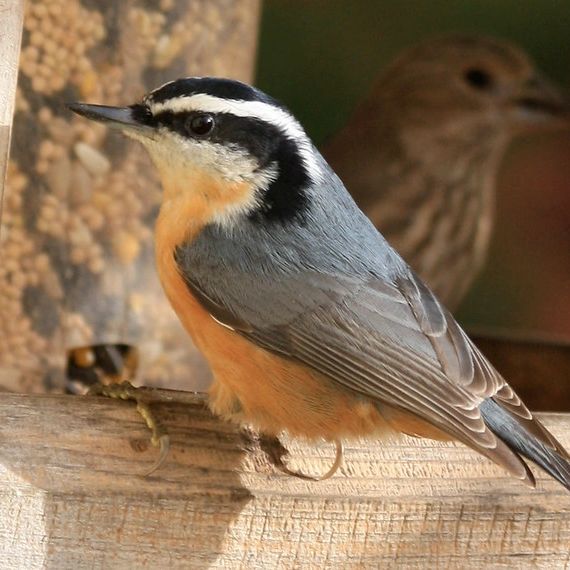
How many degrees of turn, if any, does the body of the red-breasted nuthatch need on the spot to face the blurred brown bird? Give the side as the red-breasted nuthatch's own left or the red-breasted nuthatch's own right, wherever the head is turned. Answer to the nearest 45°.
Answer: approximately 90° to the red-breasted nuthatch's own right

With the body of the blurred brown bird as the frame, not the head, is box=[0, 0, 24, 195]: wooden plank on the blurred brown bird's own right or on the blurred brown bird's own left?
on the blurred brown bird's own right

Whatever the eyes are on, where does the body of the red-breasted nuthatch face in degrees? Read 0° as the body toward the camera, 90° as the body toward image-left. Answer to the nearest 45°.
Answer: approximately 90°

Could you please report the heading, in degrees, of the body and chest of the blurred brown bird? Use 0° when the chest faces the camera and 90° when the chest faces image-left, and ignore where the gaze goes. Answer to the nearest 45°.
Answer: approximately 270°

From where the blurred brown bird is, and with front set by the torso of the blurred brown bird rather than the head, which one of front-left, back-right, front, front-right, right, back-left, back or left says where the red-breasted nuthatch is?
right

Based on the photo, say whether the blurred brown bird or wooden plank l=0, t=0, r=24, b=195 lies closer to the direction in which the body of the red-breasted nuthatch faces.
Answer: the wooden plank

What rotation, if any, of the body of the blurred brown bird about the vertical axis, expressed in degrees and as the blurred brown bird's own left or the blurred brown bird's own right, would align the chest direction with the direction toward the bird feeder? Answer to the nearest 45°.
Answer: approximately 135° to the blurred brown bird's own right

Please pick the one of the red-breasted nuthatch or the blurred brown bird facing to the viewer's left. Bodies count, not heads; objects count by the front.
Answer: the red-breasted nuthatch

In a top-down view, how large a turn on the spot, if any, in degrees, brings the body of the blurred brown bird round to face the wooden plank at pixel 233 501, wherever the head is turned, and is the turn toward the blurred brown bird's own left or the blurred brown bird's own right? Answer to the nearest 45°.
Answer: approximately 90° to the blurred brown bird's own right

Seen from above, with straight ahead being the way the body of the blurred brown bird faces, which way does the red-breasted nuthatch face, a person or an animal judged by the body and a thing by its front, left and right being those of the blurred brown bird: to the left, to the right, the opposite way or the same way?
the opposite way
